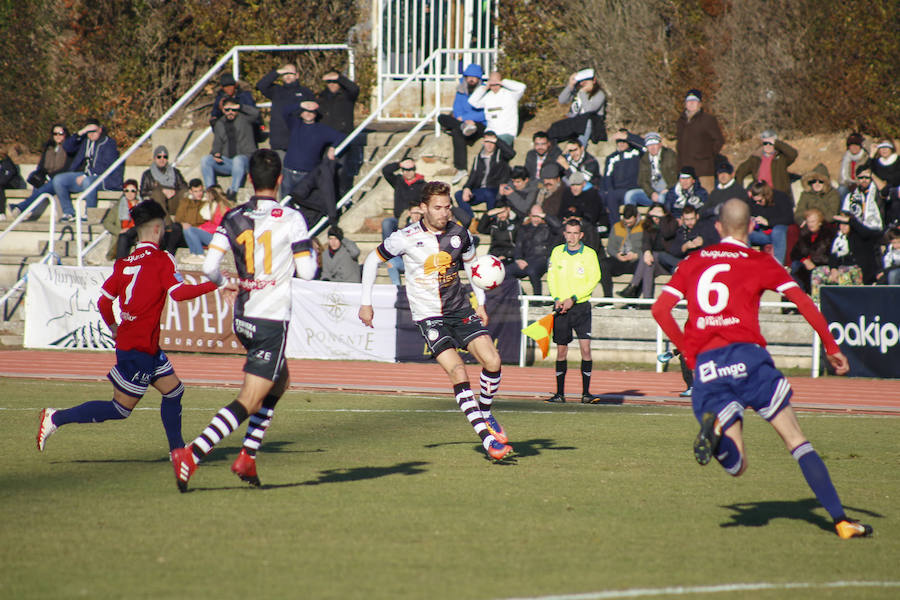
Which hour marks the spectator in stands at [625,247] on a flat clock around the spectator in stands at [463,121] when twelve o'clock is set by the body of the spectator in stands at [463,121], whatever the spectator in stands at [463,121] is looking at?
the spectator in stands at [625,247] is roughly at 11 o'clock from the spectator in stands at [463,121].

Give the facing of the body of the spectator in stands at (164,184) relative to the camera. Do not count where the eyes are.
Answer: toward the camera

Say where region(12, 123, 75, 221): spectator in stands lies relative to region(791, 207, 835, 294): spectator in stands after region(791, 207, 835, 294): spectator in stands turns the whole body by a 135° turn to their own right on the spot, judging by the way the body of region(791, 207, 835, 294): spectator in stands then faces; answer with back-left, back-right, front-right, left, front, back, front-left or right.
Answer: left

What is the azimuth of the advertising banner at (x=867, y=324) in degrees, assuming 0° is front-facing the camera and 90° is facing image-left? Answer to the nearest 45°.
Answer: approximately 0°

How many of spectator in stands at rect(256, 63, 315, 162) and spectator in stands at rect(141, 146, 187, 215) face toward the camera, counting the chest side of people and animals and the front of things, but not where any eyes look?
2

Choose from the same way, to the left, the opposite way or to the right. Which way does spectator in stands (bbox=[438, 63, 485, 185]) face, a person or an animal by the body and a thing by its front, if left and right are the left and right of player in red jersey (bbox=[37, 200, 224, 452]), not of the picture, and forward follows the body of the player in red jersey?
the opposite way

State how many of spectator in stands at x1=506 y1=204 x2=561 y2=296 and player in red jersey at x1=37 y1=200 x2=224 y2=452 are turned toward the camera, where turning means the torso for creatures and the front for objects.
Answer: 1

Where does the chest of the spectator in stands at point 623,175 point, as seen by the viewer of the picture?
toward the camera

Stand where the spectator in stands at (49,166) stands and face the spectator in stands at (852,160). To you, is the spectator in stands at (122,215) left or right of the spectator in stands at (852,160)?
right

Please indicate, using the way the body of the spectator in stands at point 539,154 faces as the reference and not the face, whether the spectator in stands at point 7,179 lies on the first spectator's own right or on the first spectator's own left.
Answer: on the first spectator's own right

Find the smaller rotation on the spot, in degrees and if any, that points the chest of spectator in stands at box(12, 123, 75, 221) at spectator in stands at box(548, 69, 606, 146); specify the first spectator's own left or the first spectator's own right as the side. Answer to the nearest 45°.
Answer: approximately 90° to the first spectator's own left

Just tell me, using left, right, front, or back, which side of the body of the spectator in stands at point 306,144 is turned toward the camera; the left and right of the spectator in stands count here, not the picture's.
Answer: front

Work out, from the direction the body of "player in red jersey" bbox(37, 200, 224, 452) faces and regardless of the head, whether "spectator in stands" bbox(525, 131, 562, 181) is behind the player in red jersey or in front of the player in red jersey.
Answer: in front
